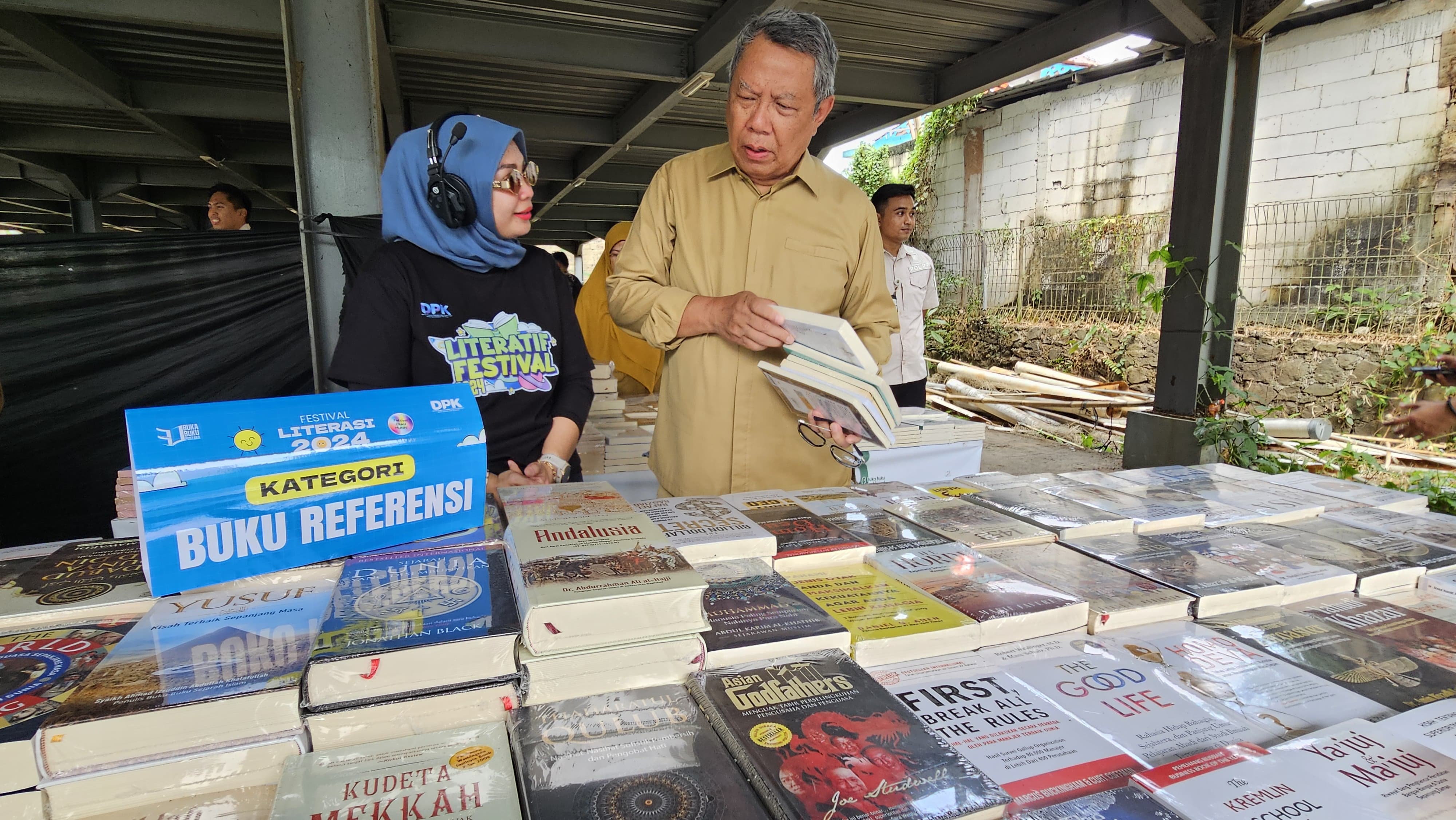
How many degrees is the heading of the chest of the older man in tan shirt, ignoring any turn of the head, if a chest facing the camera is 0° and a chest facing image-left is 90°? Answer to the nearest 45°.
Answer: approximately 0°

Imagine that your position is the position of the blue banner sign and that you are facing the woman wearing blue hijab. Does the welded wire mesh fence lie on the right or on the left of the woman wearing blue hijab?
right

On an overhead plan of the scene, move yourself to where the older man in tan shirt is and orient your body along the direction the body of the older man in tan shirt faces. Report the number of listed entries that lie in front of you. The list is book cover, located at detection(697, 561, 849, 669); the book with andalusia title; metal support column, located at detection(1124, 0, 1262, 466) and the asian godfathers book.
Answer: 3

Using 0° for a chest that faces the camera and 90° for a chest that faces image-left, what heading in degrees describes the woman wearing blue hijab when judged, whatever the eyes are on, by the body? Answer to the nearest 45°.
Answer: approximately 315°

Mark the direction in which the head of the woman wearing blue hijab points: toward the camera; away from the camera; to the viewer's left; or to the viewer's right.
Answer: to the viewer's right

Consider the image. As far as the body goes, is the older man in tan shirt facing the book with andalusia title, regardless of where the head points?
yes

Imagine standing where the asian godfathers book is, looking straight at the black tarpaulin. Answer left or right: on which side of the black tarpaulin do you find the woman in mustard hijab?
right

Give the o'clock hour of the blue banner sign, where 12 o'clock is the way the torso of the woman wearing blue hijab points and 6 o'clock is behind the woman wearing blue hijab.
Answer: The blue banner sign is roughly at 2 o'clock from the woman wearing blue hijab.
